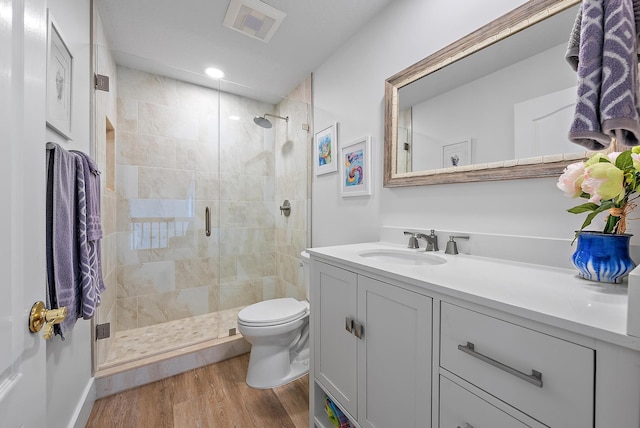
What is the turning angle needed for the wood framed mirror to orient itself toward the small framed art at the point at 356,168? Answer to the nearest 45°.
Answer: approximately 45° to its right

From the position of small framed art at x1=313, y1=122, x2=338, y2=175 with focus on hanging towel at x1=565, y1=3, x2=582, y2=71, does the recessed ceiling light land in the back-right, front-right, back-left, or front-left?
back-right

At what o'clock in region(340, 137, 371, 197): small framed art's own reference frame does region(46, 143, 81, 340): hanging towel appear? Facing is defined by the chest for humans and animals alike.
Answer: The hanging towel is roughly at 12 o'clock from the small framed art.

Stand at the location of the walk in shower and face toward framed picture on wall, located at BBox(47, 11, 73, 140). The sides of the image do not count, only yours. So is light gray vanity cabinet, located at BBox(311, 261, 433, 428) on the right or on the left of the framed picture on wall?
left

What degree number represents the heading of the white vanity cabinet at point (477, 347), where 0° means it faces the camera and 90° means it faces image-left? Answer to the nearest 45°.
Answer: approximately 45°

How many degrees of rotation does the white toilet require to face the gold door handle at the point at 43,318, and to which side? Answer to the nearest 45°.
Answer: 0° — it already faces it

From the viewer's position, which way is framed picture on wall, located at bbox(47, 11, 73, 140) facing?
facing to the right of the viewer

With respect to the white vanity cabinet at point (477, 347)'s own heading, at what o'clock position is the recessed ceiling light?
The recessed ceiling light is roughly at 2 o'clock from the white vanity cabinet.
